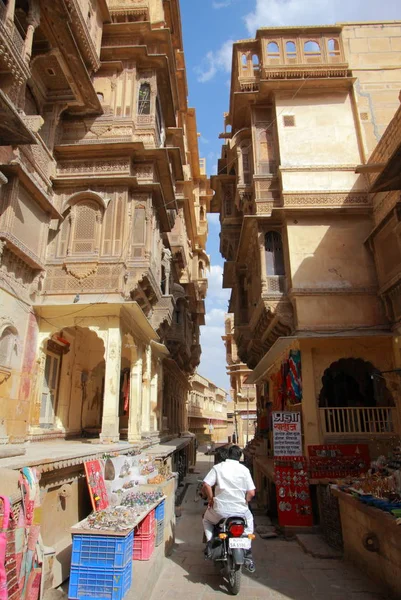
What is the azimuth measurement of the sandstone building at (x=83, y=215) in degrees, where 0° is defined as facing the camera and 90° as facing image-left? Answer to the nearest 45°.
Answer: approximately 315°

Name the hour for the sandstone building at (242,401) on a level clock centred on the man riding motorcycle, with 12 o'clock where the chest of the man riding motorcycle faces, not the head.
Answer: The sandstone building is roughly at 12 o'clock from the man riding motorcycle.

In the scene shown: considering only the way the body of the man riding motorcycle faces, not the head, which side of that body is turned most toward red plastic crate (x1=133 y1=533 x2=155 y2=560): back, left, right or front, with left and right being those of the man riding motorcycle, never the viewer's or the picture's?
left

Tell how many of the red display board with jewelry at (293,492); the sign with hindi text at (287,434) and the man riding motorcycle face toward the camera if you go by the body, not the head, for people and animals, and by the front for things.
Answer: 2

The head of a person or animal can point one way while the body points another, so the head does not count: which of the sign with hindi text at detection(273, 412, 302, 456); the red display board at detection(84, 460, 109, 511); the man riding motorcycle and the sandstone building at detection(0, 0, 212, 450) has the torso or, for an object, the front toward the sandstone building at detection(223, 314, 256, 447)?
the man riding motorcycle

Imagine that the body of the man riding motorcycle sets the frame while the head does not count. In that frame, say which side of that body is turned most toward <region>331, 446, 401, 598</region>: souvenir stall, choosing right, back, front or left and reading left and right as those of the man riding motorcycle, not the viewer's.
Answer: right

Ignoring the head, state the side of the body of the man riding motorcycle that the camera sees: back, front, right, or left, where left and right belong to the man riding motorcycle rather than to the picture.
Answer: back
